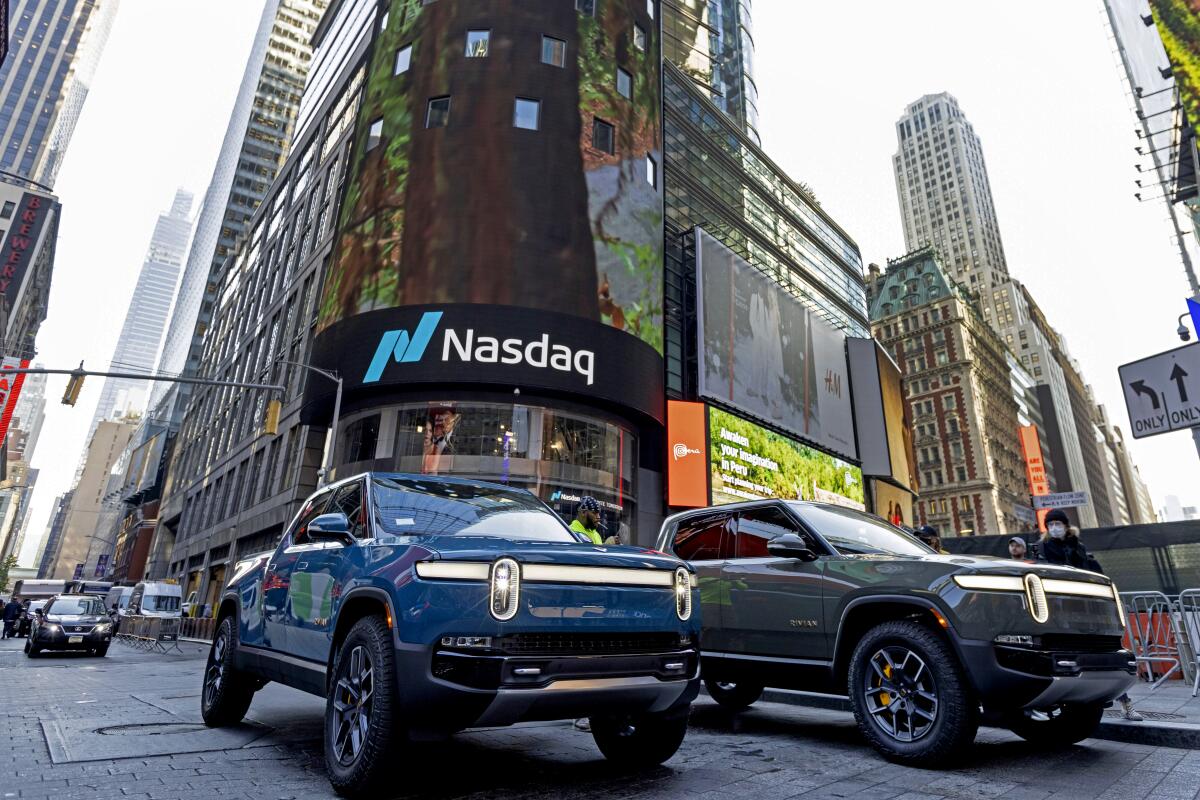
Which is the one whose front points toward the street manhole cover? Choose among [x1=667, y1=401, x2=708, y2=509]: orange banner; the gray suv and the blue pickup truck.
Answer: the orange banner

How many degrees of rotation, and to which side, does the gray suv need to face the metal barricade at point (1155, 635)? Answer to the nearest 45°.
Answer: approximately 90° to its left

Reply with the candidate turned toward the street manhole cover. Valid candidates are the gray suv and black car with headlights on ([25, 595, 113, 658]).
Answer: the black car with headlights on

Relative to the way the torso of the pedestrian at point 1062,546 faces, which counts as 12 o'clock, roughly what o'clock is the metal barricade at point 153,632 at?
The metal barricade is roughly at 3 o'clock from the pedestrian.

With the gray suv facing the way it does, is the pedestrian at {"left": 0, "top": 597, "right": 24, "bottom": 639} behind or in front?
behind

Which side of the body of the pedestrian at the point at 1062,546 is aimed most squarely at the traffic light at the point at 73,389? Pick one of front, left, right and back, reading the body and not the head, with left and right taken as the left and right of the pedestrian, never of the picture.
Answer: right

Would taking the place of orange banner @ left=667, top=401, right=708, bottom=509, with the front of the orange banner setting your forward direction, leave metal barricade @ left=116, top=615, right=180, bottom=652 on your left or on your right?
on your right

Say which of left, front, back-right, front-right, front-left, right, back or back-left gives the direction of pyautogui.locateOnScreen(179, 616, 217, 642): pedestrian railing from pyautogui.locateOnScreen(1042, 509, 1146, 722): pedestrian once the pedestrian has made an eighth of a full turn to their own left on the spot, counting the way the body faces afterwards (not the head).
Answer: back-right

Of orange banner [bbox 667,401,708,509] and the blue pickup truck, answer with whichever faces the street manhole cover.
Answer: the orange banner

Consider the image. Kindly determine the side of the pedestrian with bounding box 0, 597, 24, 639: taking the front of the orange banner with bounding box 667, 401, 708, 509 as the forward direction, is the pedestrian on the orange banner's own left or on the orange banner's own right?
on the orange banner's own right

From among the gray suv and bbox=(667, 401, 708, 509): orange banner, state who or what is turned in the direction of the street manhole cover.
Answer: the orange banner

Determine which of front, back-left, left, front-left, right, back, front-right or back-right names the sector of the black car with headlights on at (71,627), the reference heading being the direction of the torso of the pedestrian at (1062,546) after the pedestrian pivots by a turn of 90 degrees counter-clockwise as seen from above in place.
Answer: back
